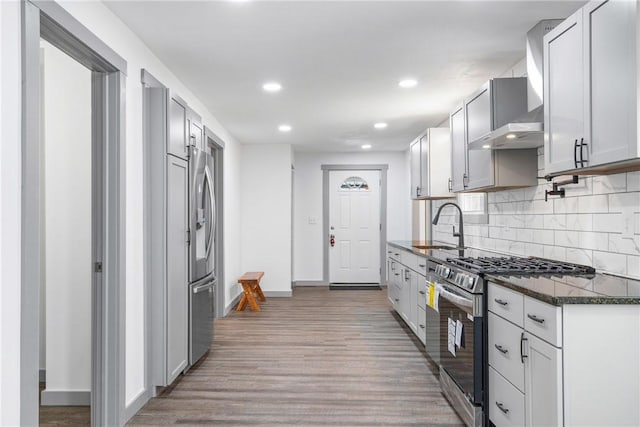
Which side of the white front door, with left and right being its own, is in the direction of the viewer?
front

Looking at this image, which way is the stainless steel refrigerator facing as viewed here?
to the viewer's right

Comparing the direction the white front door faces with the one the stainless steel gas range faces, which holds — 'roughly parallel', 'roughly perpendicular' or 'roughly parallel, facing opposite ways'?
roughly perpendicular

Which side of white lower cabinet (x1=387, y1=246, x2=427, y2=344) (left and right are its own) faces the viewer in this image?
left

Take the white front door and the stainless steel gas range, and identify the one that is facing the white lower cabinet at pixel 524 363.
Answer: the white front door

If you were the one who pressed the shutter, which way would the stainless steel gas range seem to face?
facing to the left of the viewer

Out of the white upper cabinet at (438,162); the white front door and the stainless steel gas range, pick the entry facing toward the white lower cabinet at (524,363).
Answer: the white front door

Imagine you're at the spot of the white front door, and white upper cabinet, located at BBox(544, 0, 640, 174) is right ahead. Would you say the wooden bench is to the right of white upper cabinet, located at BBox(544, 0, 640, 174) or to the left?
right

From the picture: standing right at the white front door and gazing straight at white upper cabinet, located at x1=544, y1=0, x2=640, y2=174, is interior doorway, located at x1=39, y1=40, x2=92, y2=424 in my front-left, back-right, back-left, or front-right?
front-right

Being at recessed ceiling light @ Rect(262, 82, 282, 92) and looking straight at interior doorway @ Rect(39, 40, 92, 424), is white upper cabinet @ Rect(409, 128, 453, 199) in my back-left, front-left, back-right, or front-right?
back-left

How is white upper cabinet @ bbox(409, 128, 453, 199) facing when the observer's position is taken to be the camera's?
facing to the left of the viewer

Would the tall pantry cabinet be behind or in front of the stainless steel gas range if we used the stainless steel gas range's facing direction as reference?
in front
